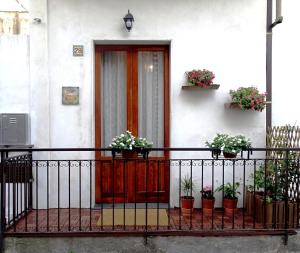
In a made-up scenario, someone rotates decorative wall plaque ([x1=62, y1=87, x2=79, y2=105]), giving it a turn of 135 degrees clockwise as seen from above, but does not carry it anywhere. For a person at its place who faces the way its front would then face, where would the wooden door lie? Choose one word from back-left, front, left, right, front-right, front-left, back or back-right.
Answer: back-right

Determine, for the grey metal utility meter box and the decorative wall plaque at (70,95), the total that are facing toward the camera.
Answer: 2

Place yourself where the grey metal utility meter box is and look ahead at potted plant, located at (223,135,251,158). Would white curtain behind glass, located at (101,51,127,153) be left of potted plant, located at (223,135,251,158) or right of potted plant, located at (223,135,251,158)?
left

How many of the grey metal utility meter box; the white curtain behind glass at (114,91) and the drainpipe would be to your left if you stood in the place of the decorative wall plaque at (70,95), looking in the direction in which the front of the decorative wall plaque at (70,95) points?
2

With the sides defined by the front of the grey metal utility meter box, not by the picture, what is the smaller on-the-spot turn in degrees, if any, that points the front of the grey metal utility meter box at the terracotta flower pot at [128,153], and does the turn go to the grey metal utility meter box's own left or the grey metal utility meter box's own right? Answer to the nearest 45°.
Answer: approximately 45° to the grey metal utility meter box's own left

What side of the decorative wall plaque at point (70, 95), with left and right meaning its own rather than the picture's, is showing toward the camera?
front

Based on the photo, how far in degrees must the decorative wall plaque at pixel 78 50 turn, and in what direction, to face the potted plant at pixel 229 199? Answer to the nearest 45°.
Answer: approximately 90° to its left

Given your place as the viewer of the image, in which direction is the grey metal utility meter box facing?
facing the viewer

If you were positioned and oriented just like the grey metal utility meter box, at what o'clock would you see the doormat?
The doormat is roughly at 10 o'clock from the grey metal utility meter box.

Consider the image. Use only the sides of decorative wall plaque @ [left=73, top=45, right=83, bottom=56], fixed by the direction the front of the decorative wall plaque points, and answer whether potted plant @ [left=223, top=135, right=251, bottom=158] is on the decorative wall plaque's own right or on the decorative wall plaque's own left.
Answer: on the decorative wall plaque's own left

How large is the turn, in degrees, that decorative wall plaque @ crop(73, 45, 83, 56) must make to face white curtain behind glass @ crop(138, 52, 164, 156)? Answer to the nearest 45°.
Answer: approximately 90° to its left

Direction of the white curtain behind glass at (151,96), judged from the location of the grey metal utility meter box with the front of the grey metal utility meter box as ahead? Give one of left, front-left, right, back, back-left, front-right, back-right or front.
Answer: left

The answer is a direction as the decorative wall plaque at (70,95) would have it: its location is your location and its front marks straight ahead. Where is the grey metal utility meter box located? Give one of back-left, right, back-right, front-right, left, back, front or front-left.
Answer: right
